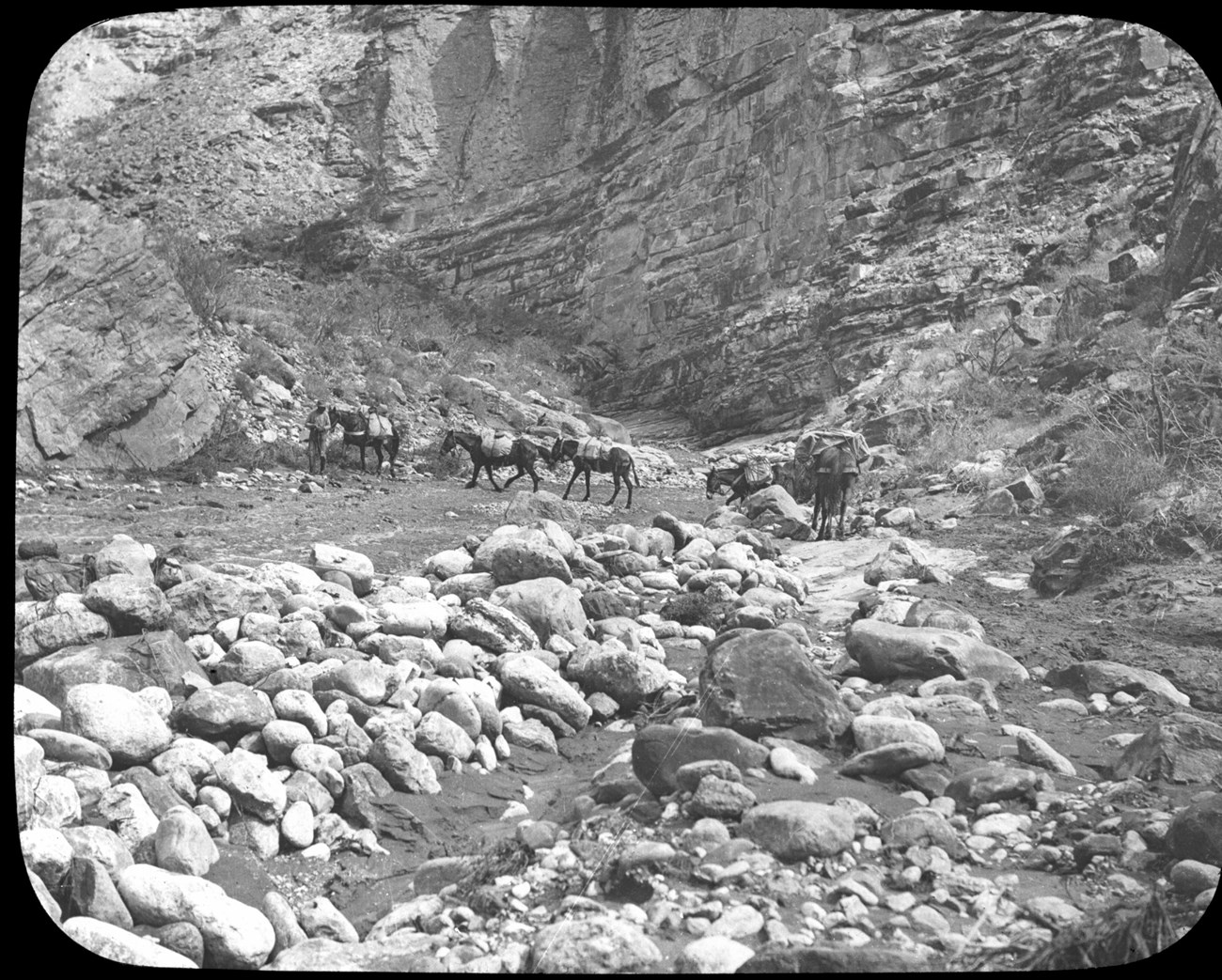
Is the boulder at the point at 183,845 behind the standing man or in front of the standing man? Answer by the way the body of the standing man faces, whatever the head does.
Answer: in front

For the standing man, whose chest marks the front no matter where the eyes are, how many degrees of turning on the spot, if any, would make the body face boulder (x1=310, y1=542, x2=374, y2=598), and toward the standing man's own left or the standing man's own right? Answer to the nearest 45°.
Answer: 0° — they already face it

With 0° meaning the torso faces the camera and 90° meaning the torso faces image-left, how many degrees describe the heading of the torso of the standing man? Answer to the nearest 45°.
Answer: approximately 0°

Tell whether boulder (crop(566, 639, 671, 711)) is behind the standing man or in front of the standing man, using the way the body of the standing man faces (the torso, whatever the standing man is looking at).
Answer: in front

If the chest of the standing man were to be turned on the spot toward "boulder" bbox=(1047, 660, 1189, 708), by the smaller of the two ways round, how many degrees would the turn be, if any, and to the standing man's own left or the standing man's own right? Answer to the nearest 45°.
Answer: approximately 45° to the standing man's own left

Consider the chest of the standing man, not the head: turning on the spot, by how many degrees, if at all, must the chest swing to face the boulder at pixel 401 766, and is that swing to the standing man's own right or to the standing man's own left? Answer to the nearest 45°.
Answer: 0° — they already face it

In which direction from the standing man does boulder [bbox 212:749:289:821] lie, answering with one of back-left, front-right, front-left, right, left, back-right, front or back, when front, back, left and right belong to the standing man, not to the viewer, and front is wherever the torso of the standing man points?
front

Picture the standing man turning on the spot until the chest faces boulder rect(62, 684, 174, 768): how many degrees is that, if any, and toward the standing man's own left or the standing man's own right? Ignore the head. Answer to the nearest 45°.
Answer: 0° — they already face it

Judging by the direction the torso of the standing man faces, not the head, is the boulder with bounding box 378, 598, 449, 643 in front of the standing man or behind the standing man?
in front

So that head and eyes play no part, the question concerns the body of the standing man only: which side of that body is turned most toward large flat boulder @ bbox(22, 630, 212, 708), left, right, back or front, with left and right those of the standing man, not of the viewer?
front
